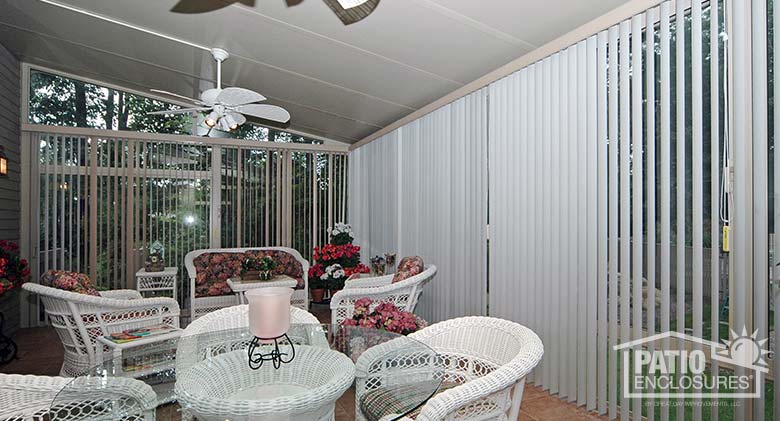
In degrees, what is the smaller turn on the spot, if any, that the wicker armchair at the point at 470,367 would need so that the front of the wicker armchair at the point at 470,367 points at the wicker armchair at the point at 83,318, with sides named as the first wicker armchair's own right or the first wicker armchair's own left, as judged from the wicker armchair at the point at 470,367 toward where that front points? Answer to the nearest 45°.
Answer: approximately 45° to the first wicker armchair's own right

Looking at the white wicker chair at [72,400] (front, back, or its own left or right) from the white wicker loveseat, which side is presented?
left

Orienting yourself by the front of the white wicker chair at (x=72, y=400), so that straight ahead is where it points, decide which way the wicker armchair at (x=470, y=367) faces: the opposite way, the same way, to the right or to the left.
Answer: the opposite way

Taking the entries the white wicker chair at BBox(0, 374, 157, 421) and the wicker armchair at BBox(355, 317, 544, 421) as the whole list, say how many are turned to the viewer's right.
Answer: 1

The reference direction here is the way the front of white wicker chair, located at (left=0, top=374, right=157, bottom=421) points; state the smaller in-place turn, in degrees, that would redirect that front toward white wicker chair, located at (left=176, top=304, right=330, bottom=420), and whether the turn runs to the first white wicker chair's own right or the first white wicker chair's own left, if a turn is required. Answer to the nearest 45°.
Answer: approximately 45° to the first white wicker chair's own left

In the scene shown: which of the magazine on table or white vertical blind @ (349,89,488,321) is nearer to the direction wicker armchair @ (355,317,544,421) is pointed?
the magazine on table

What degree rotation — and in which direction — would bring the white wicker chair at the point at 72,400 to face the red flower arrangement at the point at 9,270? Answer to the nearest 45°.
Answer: approximately 90° to its left

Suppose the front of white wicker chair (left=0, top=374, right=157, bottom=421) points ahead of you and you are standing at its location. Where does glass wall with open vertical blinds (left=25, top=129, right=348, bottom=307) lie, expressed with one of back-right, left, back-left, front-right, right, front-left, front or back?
left

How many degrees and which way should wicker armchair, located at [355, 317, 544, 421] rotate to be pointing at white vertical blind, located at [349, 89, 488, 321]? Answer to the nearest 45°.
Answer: approximately 135° to its right

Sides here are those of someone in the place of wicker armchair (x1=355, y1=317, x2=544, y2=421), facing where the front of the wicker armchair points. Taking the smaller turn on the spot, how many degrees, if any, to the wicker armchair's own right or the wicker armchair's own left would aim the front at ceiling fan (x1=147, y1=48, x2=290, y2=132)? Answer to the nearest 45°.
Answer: approximately 90° to the wicker armchair's own right

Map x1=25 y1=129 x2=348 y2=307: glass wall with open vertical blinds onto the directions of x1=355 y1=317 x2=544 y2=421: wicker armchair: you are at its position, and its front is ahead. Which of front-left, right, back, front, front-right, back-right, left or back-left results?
right

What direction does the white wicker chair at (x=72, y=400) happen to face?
to the viewer's right
